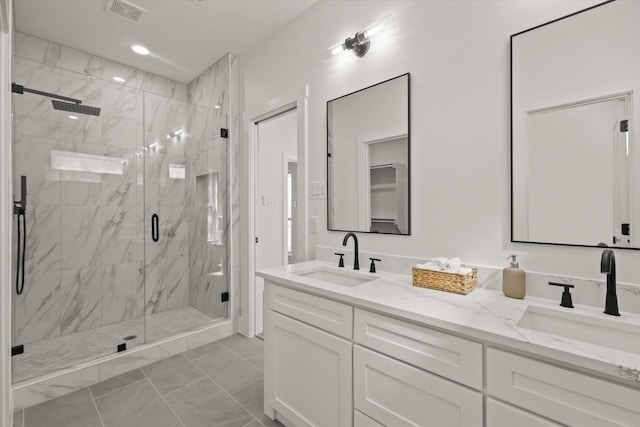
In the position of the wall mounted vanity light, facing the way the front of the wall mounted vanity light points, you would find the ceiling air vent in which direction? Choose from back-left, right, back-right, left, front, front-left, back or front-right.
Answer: front-right

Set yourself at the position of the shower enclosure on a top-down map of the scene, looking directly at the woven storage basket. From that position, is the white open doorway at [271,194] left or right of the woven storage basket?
left

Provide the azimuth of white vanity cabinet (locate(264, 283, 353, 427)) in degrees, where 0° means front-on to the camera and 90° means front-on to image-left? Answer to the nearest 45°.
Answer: approximately 45°

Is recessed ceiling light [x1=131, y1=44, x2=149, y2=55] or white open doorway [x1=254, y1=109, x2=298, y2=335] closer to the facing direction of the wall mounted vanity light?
the recessed ceiling light

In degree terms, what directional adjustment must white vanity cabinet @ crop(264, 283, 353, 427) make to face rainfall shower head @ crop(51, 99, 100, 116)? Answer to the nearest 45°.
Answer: approximately 90° to its right

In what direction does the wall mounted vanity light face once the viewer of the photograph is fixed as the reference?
facing the viewer and to the left of the viewer

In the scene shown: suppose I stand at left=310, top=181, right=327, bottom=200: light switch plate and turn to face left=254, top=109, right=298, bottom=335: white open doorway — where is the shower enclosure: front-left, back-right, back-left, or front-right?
front-left

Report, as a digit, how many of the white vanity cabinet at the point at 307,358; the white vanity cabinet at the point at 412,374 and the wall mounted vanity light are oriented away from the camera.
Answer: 0

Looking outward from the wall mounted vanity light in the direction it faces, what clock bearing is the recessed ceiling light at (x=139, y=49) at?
The recessed ceiling light is roughly at 2 o'clock from the wall mounted vanity light.
